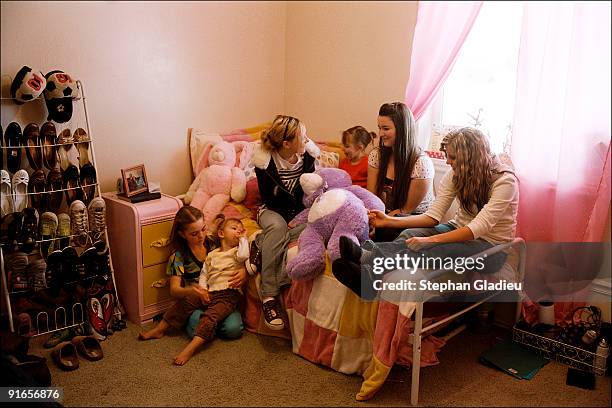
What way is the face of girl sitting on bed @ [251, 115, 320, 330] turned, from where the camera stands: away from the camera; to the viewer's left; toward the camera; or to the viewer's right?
to the viewer's right

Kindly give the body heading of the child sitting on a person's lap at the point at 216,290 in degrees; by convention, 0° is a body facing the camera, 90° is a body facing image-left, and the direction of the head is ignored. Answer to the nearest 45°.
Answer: approximately 45°

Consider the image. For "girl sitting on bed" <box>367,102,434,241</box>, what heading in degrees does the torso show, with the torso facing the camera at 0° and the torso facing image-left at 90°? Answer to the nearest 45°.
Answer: approximately 45°

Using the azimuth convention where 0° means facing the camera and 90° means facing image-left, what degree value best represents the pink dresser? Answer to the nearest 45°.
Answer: approximately 315°
